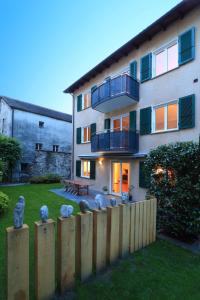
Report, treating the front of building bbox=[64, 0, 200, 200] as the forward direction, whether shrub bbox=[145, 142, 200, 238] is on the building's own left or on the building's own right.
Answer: on the building's own left

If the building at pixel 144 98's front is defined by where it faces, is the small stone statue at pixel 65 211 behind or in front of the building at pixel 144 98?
in front

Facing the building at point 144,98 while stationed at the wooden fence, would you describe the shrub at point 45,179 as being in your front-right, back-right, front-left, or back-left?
front-left

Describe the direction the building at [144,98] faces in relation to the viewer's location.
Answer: facing the viewer and to the left of the viewer

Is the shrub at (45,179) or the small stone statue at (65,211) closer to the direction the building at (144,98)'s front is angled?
the small stone statue

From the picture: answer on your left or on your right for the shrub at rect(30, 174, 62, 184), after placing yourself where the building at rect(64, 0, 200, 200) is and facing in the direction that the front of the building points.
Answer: on your right

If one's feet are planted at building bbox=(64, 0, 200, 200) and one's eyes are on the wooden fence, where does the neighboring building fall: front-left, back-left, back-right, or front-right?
back-right

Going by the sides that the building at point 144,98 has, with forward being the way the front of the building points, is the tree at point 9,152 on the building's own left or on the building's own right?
on the building's own right

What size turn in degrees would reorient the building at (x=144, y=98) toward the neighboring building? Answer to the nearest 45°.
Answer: approximately 90° to its right
